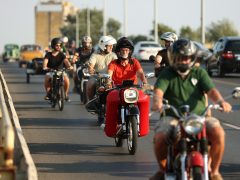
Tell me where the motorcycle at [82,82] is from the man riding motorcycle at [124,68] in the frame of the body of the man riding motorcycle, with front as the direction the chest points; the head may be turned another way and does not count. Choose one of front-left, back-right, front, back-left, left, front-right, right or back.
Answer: back

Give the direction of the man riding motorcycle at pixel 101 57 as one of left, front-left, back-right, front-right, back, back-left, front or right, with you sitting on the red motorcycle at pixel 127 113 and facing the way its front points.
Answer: back

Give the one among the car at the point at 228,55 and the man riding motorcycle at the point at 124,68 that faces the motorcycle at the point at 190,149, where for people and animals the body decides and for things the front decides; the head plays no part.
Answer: the man riding motorcycle

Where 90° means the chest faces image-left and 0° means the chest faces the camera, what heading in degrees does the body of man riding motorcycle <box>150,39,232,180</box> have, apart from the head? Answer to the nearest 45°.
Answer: approximately 0°

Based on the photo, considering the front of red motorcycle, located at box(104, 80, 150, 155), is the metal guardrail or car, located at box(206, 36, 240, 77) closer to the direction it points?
the metal guardrail

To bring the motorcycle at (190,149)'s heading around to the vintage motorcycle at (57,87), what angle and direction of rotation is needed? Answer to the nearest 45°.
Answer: approximately 180°

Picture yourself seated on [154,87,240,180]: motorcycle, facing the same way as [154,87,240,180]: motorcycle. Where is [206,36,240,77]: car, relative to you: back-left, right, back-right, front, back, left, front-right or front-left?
back

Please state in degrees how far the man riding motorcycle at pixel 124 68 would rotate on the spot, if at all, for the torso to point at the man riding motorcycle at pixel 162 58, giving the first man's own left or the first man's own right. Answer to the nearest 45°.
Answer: approximately 135° to the first man's own left
